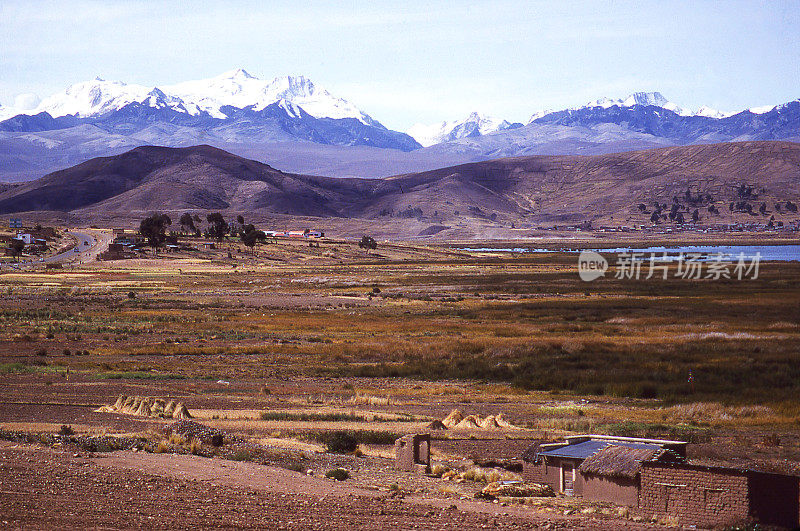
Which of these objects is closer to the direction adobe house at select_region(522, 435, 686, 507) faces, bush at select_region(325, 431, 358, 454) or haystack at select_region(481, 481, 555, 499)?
the haystack

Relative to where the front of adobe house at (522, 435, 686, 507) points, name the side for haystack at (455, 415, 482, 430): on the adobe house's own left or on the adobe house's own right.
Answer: on the adobe house's own right

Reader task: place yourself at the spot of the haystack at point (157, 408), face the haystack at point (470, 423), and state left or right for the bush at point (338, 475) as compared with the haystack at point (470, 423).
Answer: right

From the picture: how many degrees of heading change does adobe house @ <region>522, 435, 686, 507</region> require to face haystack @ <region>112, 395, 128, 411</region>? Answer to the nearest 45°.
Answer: approximately 90° to its right

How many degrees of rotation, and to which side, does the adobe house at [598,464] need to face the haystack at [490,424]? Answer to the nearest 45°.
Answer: approximately 135° to its right

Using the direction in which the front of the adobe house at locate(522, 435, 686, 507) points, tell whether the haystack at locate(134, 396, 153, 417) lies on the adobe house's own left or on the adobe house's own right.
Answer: on the adobe house's own right

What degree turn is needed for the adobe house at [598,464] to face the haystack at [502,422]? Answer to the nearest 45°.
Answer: approximately 135° to its right

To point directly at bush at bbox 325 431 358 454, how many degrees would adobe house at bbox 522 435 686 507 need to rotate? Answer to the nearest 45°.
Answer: approximately 90° to its right

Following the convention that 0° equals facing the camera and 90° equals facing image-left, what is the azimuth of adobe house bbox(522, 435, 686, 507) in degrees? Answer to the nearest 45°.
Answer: approximately 45°

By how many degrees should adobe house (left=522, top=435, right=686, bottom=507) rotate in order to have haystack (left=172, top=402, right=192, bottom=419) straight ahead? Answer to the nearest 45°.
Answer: approximately 90° to its right

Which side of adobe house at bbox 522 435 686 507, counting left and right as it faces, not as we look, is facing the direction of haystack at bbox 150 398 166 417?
right
